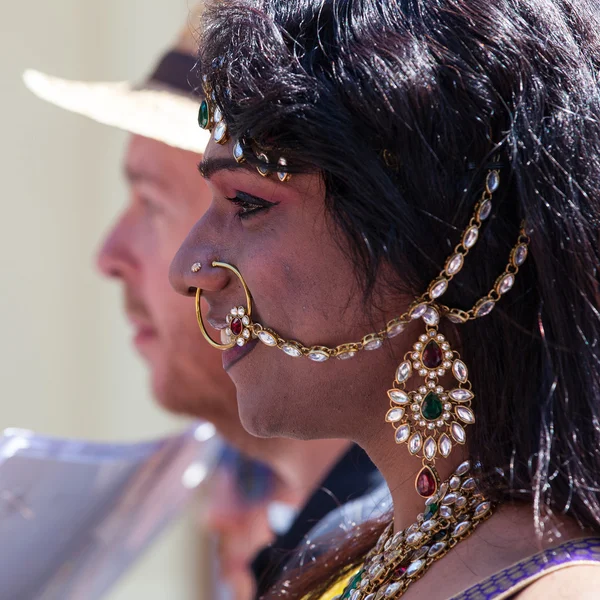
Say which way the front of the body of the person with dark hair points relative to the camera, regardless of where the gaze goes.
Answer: to the viewer's left

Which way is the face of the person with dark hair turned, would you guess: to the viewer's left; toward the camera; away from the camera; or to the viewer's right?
to the viewer's left

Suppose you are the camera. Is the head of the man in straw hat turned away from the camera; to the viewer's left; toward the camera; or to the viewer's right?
to the viewer's left

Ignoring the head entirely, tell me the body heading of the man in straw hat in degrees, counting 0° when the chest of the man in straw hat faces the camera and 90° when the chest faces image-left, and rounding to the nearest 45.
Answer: approximately 90°
